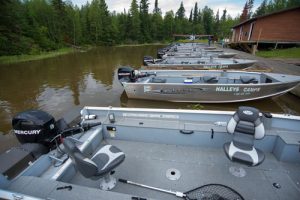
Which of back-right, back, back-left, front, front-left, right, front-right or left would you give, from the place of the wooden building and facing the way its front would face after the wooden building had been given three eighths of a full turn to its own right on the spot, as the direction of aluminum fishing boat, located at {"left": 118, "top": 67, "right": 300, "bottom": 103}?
back

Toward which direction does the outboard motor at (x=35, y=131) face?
to the viewer's right

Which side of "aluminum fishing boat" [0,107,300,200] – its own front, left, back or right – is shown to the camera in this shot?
right

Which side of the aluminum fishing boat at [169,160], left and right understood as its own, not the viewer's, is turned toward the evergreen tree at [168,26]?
left

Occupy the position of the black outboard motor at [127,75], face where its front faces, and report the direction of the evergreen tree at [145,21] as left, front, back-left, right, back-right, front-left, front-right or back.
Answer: left

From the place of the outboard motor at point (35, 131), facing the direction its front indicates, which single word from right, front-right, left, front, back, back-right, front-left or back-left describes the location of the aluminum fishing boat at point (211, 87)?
front

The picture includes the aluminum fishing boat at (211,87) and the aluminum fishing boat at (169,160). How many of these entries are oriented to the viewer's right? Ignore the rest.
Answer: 2

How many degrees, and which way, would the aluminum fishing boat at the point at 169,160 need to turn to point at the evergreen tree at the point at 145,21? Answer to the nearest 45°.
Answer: approximately 90° to its left

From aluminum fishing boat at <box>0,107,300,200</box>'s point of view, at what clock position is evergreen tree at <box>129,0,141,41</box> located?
The evergreen tree is roughly at 9 o'clock from the aluminum fishing boat.

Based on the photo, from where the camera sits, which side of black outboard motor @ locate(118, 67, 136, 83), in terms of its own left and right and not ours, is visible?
right

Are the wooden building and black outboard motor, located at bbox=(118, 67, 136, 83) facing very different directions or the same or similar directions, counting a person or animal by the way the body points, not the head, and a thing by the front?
very different directions

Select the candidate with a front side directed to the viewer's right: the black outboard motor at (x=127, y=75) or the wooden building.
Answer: the black outboard motor

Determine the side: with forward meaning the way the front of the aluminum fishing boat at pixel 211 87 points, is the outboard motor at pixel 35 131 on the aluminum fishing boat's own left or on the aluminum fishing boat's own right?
on the aluminum fishing boat's own right

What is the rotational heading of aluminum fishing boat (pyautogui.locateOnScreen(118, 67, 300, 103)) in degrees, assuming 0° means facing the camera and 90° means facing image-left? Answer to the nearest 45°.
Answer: approximately 270°

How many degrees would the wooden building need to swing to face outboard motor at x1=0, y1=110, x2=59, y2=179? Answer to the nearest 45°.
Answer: approximately 45° to its left

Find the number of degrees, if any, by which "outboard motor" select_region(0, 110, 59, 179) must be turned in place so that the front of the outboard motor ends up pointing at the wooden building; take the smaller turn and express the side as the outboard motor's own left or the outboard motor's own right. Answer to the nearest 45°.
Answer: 0° — it already faces it

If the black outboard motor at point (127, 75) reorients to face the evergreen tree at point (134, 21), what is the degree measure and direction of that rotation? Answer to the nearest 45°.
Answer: approximately 90° to its left

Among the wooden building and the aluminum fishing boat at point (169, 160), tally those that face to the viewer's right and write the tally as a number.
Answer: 1

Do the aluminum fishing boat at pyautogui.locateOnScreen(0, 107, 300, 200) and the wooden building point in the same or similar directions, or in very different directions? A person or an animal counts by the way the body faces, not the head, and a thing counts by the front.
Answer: very different directions

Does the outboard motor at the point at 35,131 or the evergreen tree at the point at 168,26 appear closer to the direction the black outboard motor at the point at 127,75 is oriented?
the evergreen tree
